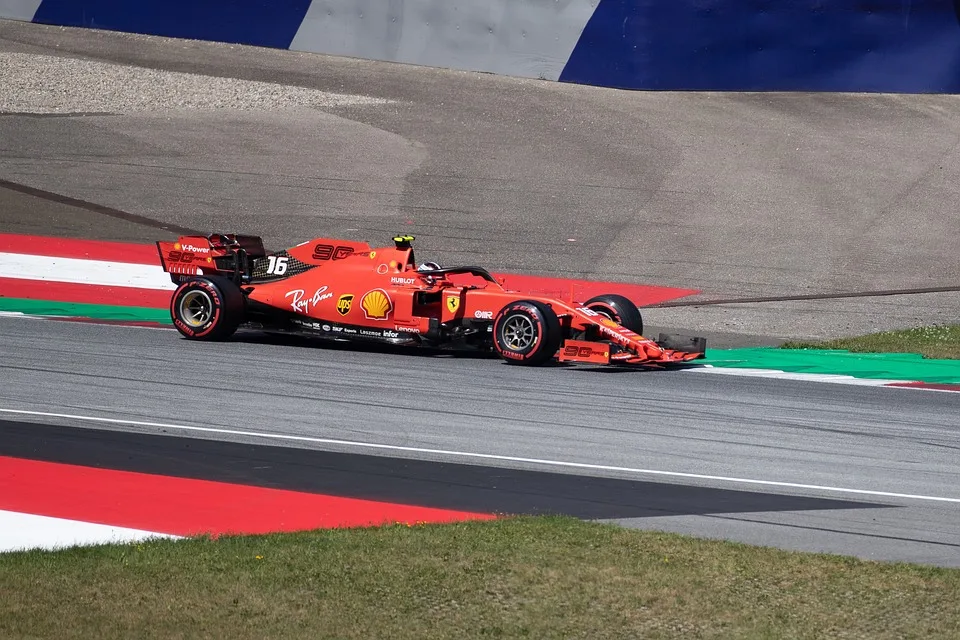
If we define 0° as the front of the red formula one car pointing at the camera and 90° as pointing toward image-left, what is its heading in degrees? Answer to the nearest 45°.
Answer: approximately 315°

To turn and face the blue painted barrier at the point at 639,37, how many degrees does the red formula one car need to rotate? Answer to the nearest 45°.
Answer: approximately 135° to its left

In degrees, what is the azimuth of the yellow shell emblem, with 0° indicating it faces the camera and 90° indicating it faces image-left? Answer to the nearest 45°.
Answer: approximately 0°

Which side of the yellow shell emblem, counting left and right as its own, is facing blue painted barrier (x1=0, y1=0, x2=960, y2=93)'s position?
back
